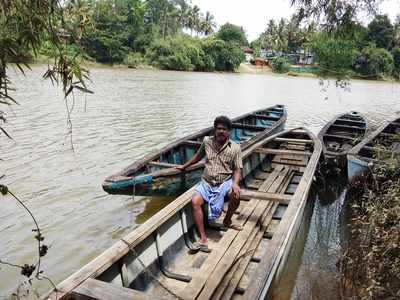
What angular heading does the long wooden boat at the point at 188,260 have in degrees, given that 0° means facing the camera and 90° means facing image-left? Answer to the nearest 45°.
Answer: approximately 225°

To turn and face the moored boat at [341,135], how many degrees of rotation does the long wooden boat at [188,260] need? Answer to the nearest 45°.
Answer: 0° — it already faces it

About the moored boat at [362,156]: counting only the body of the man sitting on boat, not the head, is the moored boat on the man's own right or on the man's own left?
on the man's own left

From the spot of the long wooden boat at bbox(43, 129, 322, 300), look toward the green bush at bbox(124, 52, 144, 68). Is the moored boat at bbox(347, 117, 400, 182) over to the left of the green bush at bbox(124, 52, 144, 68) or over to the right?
right

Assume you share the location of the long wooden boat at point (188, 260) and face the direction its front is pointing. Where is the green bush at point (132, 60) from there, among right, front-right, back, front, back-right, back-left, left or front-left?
front-left
